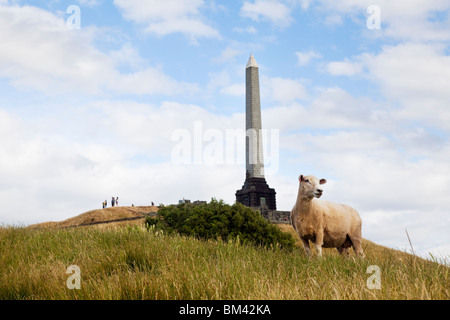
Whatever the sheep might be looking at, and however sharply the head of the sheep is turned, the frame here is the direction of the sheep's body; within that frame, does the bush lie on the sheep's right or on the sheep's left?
on the sheep's right

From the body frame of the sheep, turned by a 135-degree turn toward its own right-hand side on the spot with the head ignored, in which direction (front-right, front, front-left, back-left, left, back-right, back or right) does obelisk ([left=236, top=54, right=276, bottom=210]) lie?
front

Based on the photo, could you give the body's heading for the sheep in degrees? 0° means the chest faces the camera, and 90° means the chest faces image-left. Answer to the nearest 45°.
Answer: approximately 45°
